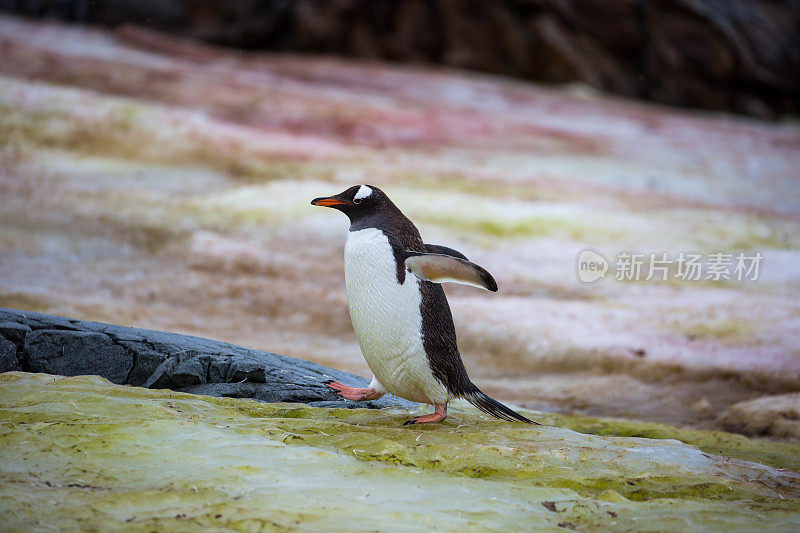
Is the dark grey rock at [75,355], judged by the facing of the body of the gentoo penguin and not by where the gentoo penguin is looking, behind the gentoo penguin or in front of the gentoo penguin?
in front

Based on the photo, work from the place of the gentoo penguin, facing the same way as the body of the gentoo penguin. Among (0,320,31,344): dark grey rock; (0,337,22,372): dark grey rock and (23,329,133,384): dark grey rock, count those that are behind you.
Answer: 0

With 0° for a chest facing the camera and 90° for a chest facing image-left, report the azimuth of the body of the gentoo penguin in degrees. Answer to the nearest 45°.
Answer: approximately 90°

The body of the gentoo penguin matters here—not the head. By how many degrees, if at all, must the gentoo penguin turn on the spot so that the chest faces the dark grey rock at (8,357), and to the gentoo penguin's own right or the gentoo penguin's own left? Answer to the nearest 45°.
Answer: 0° — it already faces it

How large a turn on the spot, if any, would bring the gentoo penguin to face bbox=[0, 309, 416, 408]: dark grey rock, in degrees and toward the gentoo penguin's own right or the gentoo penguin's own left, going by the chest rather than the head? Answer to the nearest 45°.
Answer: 0° — it already faces it
